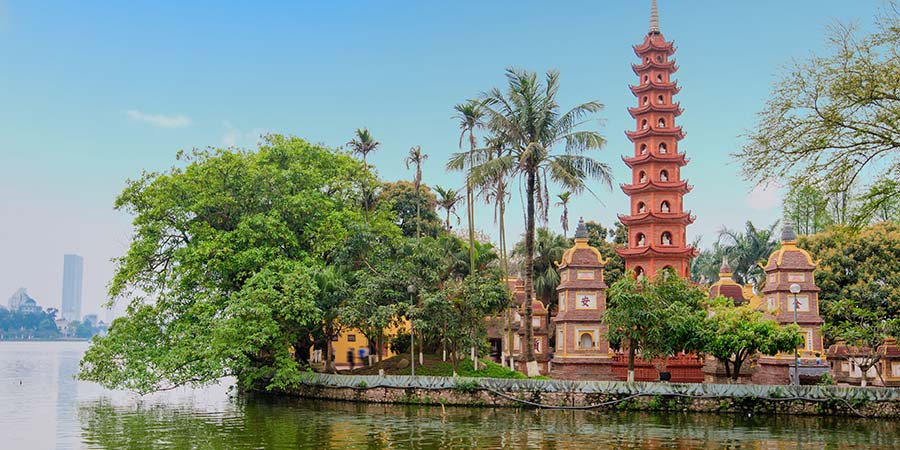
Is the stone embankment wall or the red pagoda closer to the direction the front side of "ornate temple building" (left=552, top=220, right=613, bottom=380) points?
the stone embankment wall

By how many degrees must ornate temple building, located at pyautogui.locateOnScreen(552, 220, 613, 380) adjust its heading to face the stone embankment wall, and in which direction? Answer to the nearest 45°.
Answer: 0° — it already faces it

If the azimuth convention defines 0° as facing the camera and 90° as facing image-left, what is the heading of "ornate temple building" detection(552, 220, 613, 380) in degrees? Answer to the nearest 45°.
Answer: approximately 0°

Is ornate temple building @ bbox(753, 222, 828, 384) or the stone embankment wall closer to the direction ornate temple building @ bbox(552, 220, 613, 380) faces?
the stone embankment wall

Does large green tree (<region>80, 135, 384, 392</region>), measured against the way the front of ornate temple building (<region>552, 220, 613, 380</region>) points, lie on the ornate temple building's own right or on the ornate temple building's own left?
on the ornate temple building's own right

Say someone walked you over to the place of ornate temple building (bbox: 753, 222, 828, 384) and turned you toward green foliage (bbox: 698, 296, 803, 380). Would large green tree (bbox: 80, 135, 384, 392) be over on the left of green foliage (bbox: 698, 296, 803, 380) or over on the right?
right

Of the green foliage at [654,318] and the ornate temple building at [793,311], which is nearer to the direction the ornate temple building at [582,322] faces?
the green foliage

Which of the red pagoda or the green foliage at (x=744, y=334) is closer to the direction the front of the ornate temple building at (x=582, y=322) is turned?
the green foliage

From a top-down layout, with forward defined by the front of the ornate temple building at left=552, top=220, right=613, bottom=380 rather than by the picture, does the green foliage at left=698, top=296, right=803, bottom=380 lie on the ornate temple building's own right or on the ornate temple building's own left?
on the ornate temple building's own left

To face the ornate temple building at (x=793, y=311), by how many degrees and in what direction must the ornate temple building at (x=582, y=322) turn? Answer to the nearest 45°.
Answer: approximately 90° to its left
